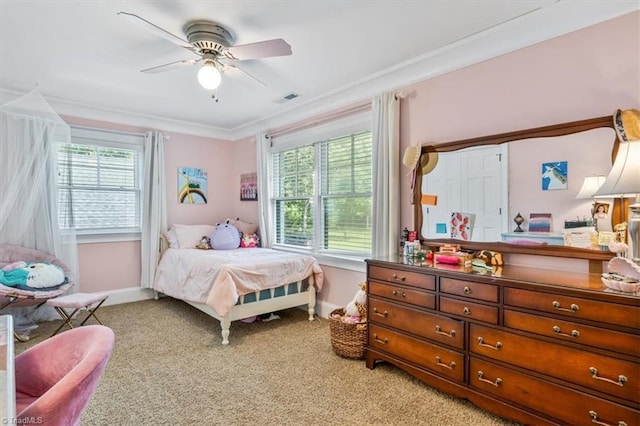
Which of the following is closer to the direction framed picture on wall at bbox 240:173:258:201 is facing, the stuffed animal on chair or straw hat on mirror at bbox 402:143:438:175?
the stuffed animal on chair

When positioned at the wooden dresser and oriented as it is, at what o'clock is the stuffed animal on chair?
The stuffed animal on chair is roughly at 1 o'clock from the wooden dresser.

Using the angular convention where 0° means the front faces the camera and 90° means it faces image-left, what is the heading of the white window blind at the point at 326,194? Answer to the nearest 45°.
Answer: approximately 45°

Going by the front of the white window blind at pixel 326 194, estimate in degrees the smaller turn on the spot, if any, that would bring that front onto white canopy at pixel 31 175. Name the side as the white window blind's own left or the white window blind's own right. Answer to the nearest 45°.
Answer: approximately 45° to the white window blind's own right

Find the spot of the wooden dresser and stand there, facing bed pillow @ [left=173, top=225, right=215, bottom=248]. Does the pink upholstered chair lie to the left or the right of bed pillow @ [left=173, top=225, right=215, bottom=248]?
left

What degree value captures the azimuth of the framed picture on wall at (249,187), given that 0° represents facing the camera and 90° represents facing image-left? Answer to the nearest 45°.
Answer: approximately 45°

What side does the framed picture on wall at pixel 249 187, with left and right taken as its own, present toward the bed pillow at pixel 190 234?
front

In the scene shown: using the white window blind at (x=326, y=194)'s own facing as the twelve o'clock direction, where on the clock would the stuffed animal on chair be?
The stuffed animal on chair is roughly at 1 o'clock from the white window blind.

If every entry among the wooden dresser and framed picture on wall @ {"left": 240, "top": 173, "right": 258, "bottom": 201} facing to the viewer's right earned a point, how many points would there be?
0

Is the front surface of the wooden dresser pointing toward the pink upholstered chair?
yes

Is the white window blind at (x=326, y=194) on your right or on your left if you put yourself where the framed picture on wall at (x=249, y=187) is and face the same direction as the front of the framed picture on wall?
on your left

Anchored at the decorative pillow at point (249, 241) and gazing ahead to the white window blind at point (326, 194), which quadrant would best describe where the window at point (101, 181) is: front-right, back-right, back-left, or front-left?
back-right
